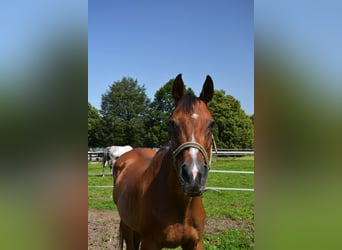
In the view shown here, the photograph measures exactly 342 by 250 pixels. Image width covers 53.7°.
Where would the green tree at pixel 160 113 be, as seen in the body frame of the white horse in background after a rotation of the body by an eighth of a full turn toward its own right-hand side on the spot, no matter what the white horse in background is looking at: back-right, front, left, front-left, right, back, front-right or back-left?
front-right

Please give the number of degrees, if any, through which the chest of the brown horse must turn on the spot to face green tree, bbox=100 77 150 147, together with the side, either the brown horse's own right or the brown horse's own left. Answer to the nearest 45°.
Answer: approximately 135° to the brown horse's own left

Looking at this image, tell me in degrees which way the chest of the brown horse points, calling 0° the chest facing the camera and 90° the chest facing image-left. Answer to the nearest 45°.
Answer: approximately 315°

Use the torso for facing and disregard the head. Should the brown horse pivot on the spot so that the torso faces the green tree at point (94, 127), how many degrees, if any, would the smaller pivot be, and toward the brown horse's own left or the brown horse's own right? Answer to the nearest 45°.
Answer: approximately 180°

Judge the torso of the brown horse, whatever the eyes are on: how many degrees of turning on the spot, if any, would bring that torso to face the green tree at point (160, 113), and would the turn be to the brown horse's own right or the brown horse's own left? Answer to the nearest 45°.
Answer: approximately 135° to the brown horse's own left

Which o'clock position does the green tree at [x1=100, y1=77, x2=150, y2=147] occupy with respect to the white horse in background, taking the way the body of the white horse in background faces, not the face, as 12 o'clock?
The green tree is roughly at 9 o'clock from the white horse in background.
